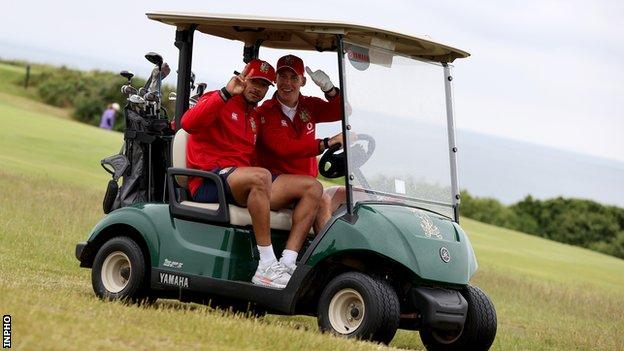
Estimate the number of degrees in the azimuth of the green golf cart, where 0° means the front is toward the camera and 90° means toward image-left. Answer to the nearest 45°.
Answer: approximately 315°

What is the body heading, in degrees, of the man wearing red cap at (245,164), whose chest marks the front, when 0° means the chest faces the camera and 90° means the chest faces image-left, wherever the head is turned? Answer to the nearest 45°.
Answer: approximately 315°

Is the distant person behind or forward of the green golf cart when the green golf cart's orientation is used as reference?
behind

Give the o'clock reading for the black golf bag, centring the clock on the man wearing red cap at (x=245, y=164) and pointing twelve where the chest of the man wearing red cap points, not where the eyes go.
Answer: The black golf bag is roughly at 6 o'clock from the man wearing red cap.
